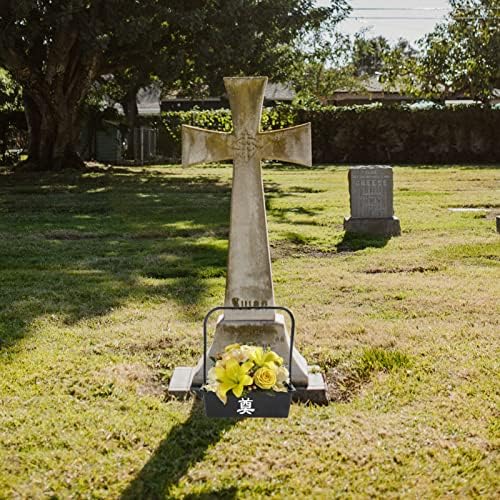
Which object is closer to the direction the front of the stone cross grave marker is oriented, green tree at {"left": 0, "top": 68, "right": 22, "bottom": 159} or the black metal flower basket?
the black metal flower basket

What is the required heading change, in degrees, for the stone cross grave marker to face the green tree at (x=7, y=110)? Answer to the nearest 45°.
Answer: approximately 180°

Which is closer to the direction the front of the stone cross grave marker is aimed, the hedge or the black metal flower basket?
the black metal flower basket

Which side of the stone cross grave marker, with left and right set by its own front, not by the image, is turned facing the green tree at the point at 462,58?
back

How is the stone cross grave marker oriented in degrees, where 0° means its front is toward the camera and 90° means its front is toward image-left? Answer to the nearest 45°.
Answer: approximately 0°

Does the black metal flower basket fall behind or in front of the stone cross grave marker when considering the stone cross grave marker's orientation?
in front

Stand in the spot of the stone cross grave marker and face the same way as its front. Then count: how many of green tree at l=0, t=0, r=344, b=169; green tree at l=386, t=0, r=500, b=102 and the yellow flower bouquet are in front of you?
1

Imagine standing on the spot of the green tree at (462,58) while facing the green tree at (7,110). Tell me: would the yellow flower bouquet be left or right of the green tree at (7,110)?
left

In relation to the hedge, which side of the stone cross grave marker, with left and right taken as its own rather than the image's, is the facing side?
back

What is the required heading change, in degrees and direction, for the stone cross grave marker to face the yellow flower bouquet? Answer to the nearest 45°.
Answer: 0° — it already faces it

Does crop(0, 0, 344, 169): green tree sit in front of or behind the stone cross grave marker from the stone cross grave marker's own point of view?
behind

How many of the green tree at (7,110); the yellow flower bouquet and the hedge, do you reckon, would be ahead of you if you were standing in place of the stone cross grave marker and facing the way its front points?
1
